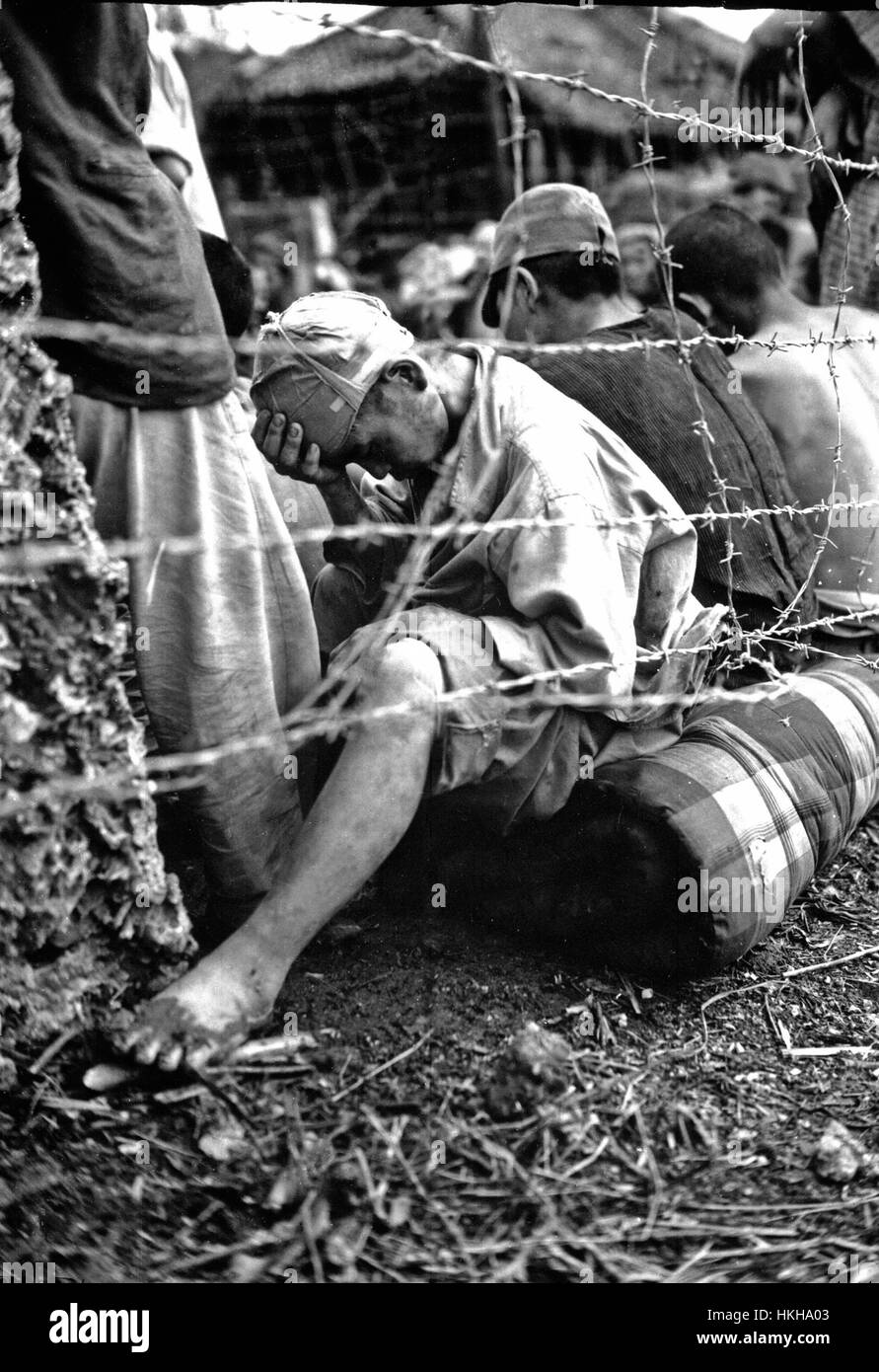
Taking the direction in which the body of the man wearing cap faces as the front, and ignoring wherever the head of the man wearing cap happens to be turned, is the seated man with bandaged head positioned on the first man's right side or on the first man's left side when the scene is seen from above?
on the first man's left side

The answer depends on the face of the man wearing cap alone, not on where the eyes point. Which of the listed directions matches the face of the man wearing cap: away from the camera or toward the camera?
away from the camera

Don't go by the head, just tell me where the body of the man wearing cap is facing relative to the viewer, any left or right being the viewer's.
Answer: facing away from the viewer and to the left of the viewer
